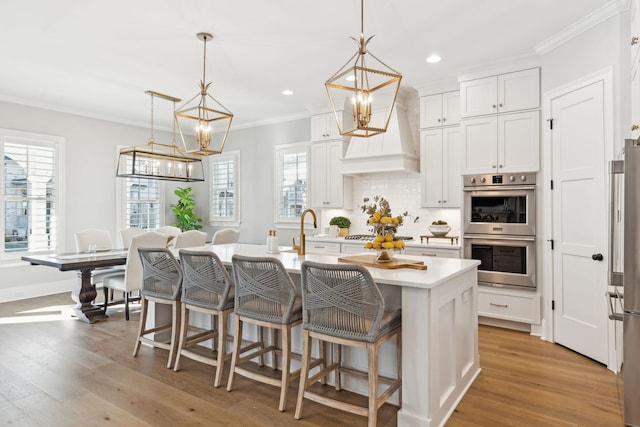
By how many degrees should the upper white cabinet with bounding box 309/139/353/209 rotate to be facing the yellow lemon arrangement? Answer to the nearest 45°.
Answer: approximately 45° to its left

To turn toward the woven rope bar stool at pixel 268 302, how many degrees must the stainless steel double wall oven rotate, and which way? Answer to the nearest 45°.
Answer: approximately 45° to its right

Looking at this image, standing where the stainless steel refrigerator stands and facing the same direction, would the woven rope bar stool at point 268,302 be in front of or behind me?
in front

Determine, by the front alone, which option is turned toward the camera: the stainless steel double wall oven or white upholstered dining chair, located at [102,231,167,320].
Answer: the stainless steel double wall oven

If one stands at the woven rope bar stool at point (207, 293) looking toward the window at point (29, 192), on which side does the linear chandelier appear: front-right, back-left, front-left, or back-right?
front-right

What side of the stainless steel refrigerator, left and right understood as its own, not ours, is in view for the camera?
left

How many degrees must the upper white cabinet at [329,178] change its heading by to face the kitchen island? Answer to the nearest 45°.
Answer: approximately 45° to its left

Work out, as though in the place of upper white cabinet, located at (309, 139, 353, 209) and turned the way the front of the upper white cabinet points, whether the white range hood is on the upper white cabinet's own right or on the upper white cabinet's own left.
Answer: on the upper white cabinet's own left

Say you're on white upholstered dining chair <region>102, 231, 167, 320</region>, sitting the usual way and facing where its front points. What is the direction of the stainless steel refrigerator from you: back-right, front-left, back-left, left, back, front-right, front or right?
back

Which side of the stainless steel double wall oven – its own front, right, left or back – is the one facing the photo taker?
front

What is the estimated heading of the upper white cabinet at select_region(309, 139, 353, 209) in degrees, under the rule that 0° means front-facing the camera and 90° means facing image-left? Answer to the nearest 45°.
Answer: approximately 45°

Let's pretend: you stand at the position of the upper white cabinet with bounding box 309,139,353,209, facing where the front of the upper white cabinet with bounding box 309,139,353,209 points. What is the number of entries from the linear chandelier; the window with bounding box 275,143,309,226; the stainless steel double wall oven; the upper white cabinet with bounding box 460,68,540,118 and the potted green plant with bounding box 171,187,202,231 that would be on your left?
2

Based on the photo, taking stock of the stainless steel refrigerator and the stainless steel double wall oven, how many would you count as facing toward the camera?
1

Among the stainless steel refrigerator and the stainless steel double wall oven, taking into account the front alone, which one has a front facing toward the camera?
the stainless steel double wall oven

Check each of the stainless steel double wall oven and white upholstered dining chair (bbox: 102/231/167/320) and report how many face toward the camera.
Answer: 1
